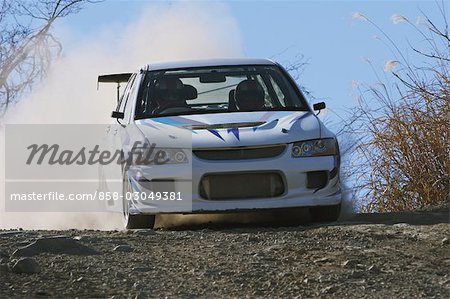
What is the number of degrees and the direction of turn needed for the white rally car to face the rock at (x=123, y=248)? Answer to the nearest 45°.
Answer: approximately 45° to its right

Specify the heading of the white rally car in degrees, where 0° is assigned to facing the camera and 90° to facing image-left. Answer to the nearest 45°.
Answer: approximately 0°

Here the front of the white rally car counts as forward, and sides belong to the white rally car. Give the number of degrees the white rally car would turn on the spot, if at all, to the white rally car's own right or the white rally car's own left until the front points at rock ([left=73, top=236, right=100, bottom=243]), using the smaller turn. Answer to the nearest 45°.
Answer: approximately 45° to the white rally car's own right

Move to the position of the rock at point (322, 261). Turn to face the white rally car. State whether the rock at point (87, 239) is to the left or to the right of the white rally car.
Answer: left

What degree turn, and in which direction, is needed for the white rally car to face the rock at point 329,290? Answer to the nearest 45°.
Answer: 0° — it already faces it

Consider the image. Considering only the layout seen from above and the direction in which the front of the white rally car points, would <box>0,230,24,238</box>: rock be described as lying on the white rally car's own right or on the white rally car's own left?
on the white rally car's own right

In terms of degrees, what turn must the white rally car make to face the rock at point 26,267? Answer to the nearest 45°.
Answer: approximately 45° to its right
